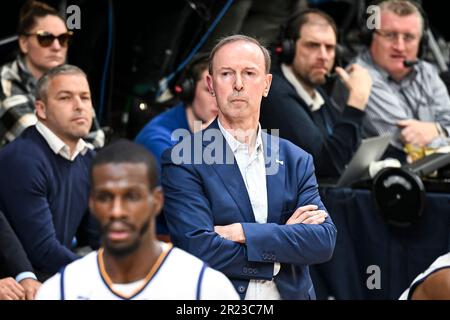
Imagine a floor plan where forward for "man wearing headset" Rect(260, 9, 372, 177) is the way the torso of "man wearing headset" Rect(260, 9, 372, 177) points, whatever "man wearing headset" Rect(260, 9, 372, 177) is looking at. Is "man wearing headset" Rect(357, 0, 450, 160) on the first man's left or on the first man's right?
on the first man's left

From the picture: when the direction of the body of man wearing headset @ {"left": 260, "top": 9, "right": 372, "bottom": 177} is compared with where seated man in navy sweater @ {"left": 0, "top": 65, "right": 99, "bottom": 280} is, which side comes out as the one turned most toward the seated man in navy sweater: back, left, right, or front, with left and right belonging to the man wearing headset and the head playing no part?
right

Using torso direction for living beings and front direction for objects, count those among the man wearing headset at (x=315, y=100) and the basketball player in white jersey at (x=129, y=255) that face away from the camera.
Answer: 0

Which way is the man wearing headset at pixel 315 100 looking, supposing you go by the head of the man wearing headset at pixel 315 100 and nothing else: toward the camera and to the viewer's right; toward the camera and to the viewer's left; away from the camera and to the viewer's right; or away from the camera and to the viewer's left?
toward the camera and to the viewer's right

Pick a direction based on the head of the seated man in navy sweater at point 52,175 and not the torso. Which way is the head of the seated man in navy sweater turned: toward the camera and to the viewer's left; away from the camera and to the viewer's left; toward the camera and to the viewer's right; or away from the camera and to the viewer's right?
toward the camera and to the viewer's right

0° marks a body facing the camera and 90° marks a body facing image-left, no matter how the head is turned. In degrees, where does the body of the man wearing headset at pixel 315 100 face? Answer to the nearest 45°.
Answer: approximately 315°

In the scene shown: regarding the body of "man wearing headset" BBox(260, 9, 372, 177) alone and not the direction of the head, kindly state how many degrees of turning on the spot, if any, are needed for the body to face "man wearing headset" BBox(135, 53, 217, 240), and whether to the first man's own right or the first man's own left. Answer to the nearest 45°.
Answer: approximately 135° to the first man's own right

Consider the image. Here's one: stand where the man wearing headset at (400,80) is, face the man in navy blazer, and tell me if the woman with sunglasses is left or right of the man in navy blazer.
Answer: right

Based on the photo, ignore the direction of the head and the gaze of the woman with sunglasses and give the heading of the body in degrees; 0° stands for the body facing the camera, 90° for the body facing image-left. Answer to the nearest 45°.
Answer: approximately 315°

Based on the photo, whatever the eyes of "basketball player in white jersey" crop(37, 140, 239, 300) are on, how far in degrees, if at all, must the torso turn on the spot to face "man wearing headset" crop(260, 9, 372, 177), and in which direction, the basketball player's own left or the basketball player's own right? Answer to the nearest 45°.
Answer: approximately 135° to the basketball player's own left

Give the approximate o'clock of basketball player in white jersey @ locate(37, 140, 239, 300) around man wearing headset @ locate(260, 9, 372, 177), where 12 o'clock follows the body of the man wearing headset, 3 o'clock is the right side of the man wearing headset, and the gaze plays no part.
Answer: The basketball player in white jersey is roughly at 2 o'clock from the man wearing headset.
